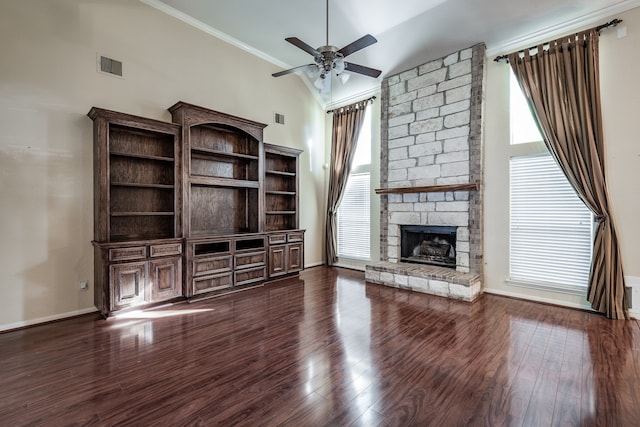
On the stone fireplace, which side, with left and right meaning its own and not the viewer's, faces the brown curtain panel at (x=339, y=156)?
right

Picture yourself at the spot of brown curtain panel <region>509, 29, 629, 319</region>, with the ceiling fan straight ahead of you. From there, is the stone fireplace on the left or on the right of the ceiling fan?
right

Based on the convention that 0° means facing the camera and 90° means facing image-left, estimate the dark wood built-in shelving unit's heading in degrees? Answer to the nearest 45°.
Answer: approximately 315°

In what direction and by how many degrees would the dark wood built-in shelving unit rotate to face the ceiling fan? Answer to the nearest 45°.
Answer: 0° — it already faces it

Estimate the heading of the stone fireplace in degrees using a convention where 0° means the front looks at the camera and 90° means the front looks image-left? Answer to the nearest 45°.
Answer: approximately 45°

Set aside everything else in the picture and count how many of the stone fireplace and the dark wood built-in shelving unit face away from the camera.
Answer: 0

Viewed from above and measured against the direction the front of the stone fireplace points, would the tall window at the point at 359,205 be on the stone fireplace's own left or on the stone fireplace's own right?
on the stone fireplace's own right

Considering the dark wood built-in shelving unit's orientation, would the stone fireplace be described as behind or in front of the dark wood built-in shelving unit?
in front

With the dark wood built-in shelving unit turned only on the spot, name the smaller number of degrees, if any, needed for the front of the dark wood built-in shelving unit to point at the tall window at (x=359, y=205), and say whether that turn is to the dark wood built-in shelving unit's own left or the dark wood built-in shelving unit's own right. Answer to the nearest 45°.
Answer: approximately 45° to the dark wood built-in shelving unit's own left

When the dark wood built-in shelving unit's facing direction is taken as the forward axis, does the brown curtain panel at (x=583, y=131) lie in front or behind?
in front
